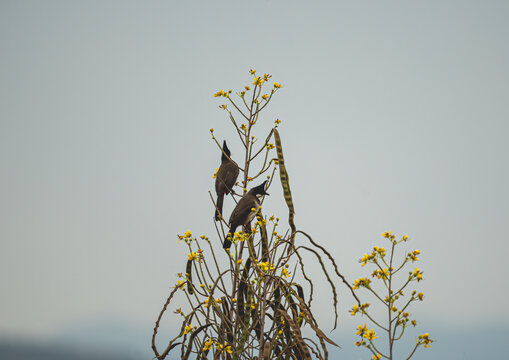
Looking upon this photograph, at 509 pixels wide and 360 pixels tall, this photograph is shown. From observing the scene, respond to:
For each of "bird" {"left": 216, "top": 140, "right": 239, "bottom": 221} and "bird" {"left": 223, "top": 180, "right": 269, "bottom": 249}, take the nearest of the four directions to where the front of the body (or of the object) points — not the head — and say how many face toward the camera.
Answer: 0

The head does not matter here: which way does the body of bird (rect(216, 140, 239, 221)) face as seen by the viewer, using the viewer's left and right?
facing away from the viewer and to the right of the viewer

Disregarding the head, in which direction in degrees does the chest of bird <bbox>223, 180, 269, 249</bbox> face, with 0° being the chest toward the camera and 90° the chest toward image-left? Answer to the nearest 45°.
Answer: approximately 270°
